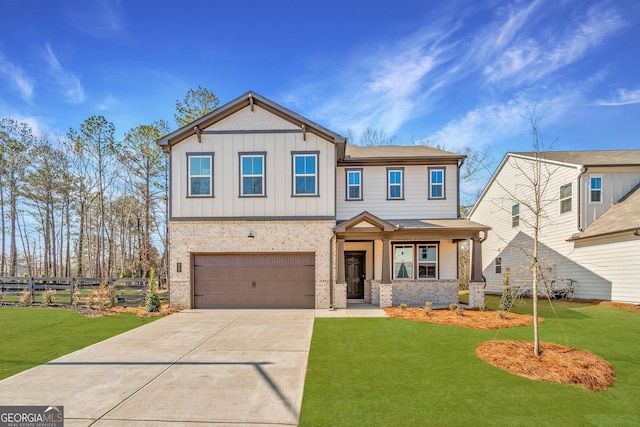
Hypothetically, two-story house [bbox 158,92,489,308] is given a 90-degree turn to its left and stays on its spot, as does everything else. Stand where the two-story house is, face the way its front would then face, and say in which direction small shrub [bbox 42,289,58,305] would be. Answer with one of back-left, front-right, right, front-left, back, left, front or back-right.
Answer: back

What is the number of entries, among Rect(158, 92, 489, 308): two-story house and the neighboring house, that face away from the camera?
0

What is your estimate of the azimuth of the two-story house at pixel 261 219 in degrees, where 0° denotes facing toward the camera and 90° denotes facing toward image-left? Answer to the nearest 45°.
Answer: approximately 0°

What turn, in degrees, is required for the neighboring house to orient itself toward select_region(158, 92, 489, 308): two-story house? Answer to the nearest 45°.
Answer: approximately 90° to its right

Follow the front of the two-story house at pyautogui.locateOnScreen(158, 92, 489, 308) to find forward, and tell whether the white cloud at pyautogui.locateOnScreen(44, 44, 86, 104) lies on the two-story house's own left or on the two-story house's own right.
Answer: on the two-story house's own right

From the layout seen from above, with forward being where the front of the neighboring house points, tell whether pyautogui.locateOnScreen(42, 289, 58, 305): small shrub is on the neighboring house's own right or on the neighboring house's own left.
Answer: on the neighboring house's own right

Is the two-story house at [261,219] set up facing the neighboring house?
no

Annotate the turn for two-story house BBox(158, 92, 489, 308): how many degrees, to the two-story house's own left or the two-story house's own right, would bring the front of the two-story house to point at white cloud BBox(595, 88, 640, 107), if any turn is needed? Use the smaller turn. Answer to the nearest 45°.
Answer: approximately 90° to the two-story house's own left

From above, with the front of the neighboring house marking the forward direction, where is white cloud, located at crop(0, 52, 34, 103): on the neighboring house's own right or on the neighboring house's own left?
on the neighboring house's own right

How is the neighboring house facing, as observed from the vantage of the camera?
facing the viewer and to the right of the viewer

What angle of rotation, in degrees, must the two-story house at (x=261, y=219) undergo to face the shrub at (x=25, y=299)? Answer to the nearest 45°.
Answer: approximately 90° to its right
